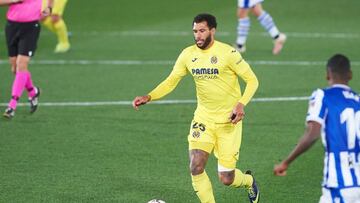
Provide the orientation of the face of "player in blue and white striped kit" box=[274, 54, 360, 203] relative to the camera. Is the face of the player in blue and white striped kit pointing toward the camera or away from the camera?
away from the camera

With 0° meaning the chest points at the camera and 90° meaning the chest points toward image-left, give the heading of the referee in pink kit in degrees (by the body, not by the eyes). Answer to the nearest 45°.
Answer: approximately 45°

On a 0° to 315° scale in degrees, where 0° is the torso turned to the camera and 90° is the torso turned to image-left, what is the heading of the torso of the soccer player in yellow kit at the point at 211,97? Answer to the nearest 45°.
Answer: approximately 45°

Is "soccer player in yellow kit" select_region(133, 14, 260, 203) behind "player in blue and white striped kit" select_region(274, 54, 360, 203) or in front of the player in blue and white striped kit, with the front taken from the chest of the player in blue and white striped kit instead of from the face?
in front

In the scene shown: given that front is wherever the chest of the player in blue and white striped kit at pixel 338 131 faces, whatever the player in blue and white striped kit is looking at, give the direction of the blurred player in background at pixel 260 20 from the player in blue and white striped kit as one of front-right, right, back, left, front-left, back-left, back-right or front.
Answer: front-right

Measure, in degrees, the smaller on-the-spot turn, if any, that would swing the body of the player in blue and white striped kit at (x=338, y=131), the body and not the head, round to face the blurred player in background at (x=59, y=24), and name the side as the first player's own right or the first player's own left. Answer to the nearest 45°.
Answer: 0° — they already face them

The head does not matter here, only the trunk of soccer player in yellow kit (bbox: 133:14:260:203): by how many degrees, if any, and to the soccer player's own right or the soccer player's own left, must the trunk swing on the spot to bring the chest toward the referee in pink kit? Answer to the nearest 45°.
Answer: approximately 90° to the soccer player's own right

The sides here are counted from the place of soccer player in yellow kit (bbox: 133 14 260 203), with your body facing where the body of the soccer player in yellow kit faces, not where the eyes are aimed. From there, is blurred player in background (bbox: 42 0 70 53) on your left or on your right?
on your right

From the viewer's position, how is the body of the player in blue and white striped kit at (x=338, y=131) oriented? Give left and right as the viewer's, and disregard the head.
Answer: facing away from the viewer and to the left of the viewer

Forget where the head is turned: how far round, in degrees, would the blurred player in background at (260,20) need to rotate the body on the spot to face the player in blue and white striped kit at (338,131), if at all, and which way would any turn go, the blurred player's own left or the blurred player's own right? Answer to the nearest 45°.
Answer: approximately 90° to the blurred player's own left

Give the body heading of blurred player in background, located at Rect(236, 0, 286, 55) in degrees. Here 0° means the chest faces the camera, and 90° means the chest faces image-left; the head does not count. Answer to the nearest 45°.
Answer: approximately 90°

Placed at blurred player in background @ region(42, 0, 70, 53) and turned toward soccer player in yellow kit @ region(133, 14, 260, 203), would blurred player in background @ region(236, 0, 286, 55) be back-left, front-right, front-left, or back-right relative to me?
front-left
